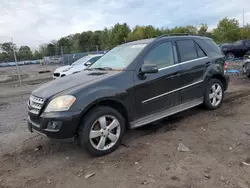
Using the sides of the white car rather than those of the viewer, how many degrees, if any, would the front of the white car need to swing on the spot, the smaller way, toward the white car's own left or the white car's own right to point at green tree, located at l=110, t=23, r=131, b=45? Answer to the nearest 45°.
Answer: approximately 135° to the white car's own right

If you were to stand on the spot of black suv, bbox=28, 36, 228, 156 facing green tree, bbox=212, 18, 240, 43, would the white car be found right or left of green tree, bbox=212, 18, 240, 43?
left

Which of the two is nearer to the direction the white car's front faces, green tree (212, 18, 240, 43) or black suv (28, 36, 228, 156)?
the black suv

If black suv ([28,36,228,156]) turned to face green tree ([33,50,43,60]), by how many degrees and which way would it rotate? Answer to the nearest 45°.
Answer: approximately 135° to its right

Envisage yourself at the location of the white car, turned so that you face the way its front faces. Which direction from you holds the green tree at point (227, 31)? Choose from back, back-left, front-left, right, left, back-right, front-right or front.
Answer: back

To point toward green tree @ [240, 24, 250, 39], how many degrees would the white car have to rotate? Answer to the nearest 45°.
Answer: approximately 180°

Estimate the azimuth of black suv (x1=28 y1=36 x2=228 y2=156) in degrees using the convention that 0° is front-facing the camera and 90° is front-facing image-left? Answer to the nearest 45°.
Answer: approximately 45°

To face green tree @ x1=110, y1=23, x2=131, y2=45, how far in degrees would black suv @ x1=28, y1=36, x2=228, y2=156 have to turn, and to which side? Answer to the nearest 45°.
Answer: approximately 135° to its right

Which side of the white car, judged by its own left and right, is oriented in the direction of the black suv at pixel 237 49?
back
